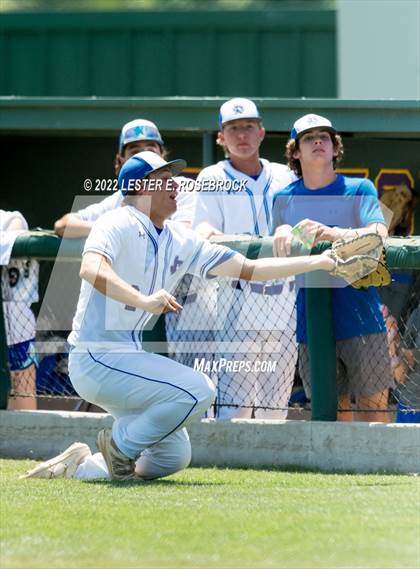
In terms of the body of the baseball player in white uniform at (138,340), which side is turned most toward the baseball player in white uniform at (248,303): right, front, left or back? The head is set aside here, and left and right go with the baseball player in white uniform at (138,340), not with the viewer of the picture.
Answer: left

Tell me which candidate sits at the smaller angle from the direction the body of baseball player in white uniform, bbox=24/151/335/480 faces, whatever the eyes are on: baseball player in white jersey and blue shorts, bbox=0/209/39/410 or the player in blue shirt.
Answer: the player in blue shirt

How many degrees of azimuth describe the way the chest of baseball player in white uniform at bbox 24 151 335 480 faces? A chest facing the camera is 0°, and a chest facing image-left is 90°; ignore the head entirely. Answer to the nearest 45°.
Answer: approximately 315°

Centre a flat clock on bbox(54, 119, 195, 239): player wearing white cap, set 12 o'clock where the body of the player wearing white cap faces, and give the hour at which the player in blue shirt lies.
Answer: The player in blue shirt is roughly at 10 o'clock from the player wearing white cap.

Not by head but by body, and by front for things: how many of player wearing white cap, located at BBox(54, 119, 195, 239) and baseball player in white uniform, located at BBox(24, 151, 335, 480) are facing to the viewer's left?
0

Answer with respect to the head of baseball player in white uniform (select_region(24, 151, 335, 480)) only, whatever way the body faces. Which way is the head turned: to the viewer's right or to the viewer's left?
to the viewer's right

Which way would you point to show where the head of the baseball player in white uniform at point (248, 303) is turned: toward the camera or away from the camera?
toward the camera

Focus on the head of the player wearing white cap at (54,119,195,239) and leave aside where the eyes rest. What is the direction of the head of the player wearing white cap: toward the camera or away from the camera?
toward the camera

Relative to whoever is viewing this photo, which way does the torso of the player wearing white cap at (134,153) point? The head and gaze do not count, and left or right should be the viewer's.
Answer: facing the viewer
